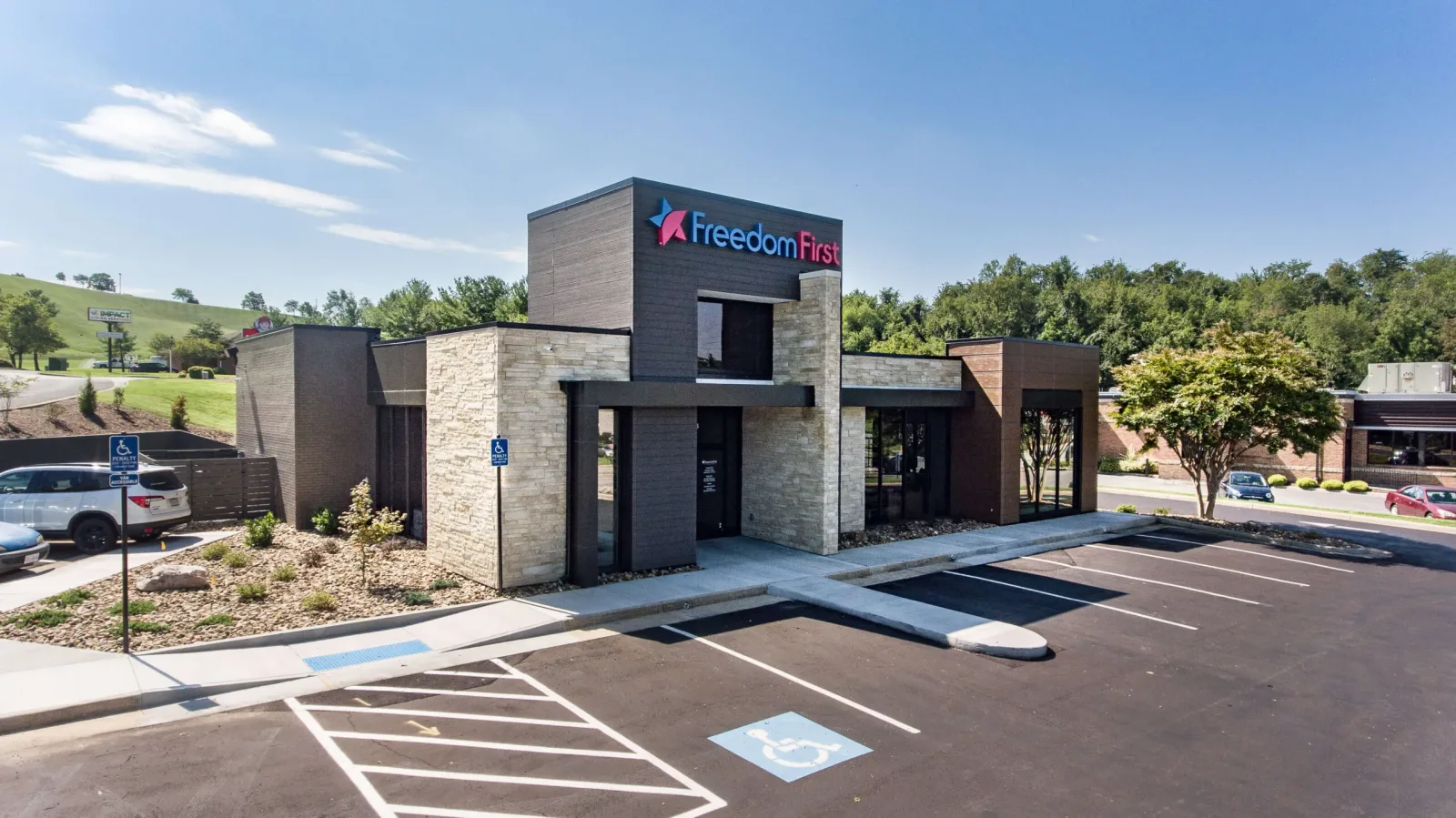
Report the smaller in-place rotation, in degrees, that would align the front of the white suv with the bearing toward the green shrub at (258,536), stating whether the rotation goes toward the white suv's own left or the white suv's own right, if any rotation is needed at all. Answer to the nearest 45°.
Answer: approximately 180°

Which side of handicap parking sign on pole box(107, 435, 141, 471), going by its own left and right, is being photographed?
front

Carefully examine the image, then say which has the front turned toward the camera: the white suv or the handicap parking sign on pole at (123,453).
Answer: the handicap parking sign on pole

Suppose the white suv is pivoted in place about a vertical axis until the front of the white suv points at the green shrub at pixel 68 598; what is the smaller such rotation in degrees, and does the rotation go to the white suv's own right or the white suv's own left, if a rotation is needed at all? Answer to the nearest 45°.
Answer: approximately 135° to the white suv's own left

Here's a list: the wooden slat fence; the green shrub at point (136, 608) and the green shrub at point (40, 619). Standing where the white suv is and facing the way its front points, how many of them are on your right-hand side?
1

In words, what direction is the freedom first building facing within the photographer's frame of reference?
facing the viewer and to the right of the viewer

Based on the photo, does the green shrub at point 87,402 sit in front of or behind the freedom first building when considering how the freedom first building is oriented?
behind

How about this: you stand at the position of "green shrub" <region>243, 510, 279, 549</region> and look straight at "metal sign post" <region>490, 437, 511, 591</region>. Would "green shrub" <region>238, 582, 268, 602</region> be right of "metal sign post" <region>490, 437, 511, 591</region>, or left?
right

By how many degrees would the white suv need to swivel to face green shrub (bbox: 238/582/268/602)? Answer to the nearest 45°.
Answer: approximately 135° to its left

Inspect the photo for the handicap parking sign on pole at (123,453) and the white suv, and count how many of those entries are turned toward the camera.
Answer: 1

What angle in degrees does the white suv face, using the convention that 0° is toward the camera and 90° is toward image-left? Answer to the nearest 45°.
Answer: approximately 135°

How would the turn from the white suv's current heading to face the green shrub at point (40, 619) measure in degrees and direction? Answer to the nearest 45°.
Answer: approximately 135° to its left
